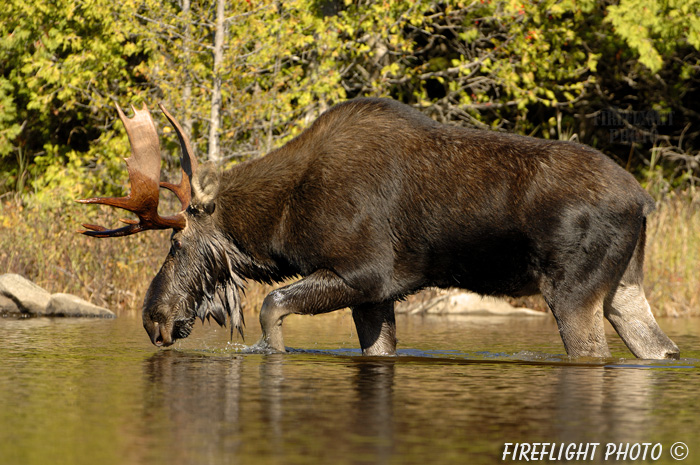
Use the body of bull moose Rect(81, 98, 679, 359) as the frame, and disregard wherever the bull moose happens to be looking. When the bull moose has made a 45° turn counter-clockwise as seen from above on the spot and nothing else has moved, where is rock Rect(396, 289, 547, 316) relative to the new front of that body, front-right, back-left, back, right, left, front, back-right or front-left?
back-right

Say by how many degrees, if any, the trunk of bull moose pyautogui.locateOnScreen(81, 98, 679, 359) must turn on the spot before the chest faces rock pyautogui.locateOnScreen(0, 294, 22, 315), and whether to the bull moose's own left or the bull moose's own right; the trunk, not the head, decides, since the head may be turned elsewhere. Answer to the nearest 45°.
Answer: approximately 45° to the bull moose's own right

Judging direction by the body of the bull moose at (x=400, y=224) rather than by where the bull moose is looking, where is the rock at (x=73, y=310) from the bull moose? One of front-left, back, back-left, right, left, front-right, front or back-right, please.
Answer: front-right

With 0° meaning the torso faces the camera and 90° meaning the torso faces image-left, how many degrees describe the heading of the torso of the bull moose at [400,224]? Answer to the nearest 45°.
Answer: approximately 90°

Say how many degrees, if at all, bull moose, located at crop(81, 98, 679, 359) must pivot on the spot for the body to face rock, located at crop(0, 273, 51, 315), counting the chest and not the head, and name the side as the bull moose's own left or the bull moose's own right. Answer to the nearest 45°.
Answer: approximately 45° to the bull moose's own right

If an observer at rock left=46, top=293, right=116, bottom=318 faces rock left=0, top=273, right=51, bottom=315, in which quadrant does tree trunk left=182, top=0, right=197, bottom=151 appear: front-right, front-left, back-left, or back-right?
back-right

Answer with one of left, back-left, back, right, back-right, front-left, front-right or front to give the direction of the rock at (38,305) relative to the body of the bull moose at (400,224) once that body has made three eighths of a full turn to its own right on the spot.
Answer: left
